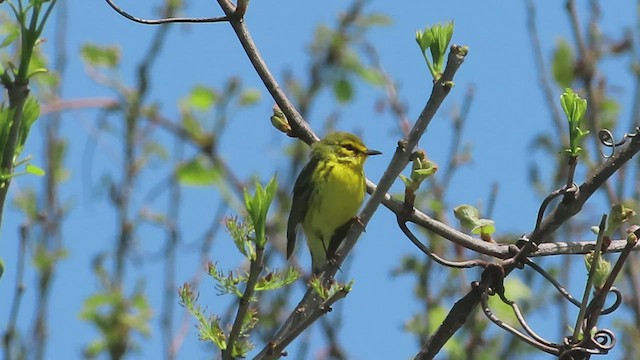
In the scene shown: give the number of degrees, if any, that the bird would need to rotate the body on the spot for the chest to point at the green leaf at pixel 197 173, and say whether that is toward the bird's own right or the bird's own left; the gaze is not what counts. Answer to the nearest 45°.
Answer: approximately 180°

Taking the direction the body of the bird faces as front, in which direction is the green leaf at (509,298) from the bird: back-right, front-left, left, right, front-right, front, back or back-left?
front-left

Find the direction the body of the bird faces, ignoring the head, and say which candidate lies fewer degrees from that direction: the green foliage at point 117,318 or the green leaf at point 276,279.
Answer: the green leaf

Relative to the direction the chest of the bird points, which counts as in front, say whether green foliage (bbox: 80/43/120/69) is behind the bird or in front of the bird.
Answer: behind

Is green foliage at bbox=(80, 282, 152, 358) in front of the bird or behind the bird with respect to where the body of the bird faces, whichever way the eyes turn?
behind

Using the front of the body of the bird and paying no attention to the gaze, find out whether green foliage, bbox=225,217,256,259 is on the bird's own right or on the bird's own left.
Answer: on the bird's own right

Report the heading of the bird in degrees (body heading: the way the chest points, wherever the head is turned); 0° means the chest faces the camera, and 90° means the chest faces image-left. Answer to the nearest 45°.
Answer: approximately 315°
